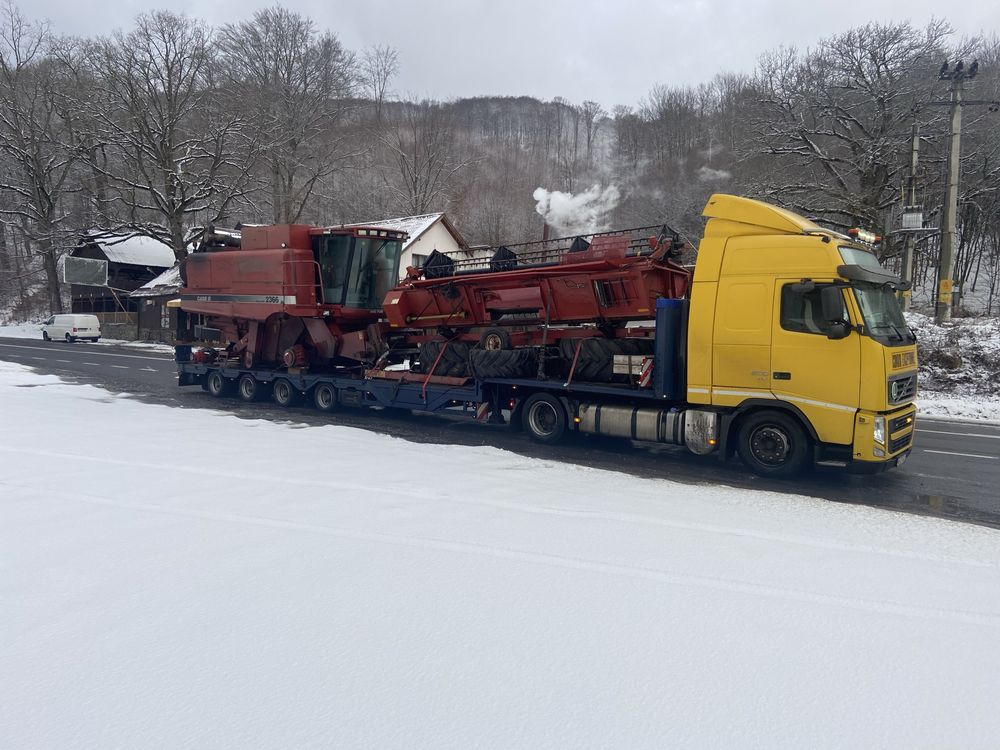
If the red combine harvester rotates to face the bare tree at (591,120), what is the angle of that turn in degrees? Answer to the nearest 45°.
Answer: approximately 90° to its left

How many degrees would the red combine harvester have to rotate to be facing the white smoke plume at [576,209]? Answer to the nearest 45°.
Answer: approximately 90° to its left

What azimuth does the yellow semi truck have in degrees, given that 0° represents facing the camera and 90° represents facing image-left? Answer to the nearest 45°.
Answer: approximately 315°

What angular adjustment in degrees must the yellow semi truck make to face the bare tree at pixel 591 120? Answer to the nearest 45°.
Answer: approximately 135° to its left

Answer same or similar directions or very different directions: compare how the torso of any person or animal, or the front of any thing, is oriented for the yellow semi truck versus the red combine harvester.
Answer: same or similar directions

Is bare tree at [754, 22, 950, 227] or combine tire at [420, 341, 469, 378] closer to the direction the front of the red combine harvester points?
the combine tire

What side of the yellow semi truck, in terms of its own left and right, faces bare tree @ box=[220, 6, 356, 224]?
back

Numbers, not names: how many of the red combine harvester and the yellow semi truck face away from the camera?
0

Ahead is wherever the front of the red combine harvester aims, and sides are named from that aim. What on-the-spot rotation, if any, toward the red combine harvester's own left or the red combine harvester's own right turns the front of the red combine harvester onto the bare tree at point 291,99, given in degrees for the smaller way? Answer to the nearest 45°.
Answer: approximately 135° to the red combine harvester's own left

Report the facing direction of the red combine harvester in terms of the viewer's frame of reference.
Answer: facing the viewer and to the right of the viewer

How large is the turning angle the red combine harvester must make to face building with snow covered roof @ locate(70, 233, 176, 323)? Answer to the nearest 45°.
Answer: approximately 135° to its left

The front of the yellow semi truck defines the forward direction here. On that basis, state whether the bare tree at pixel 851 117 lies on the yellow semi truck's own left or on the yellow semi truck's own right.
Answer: on the yellow semi truck's own left
